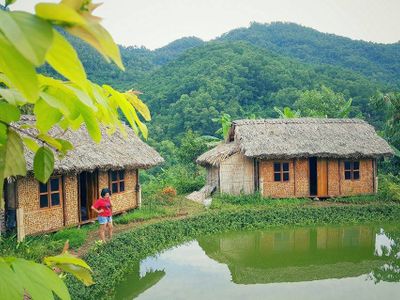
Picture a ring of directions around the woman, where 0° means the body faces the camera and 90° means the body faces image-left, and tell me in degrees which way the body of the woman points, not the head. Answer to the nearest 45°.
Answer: approximately 315°

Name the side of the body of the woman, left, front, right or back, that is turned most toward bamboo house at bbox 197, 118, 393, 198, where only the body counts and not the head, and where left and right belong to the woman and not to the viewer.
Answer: left

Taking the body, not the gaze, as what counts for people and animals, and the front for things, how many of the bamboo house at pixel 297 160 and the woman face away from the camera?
0

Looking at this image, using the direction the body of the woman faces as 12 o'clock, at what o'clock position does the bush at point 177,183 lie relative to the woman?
The bush is roughly at 8 o'clock from the woman.

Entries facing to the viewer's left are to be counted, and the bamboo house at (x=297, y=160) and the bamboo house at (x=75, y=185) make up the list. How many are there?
0

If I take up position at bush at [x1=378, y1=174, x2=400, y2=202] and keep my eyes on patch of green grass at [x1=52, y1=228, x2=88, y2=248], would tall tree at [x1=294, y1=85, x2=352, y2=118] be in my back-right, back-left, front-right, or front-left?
back-right

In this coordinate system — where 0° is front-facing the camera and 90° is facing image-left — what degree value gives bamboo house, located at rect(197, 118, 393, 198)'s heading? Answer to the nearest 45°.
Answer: approximately 0°

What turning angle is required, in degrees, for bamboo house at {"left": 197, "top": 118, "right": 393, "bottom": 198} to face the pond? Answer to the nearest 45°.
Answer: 0° — it already faces it

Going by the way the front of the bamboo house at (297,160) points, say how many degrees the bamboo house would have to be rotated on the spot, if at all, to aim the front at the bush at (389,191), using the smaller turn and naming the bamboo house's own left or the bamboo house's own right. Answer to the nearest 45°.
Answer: approximately 90° to the bamboo house's own left

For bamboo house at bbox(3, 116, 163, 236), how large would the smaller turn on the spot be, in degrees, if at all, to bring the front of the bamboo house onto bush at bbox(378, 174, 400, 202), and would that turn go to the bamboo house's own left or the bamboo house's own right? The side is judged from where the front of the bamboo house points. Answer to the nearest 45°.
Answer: approximately 45° to the bamboo house's own left
